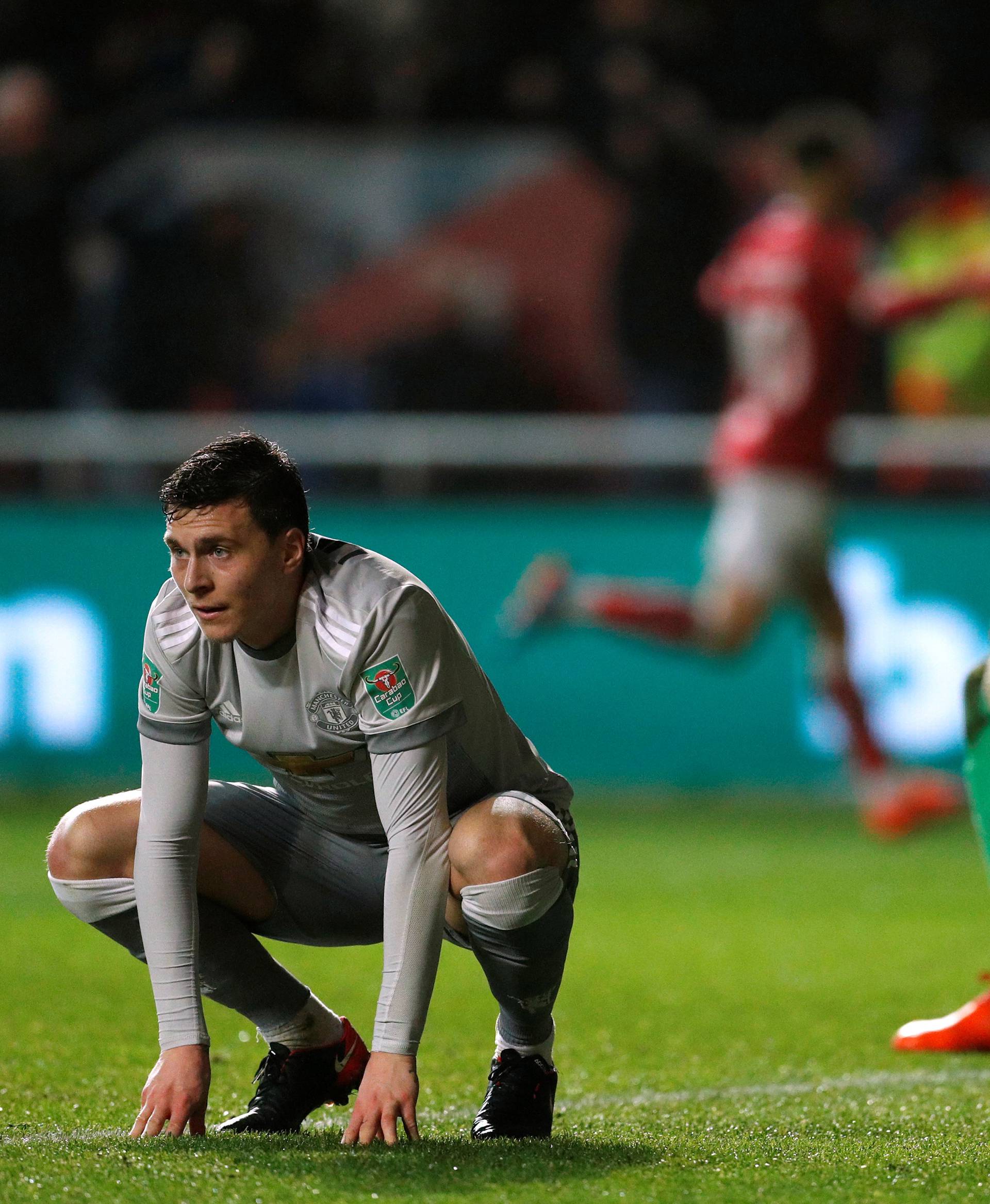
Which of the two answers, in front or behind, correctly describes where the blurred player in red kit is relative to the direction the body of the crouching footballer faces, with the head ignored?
behind

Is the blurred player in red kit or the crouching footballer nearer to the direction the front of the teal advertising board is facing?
the crouching footballer

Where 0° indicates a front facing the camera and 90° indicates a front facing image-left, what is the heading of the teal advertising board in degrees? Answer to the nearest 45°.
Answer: approximately 0°

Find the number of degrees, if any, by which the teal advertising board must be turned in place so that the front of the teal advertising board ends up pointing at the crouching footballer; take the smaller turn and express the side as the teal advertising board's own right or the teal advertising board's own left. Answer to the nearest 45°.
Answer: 0° — it already faces them

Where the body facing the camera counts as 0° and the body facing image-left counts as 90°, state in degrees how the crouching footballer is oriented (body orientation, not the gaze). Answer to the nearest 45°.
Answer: approximately 45°

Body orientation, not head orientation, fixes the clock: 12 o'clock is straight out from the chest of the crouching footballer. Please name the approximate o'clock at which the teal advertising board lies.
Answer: The teal advertising board is roughly at 5 o'clock from the crouching footballer.
